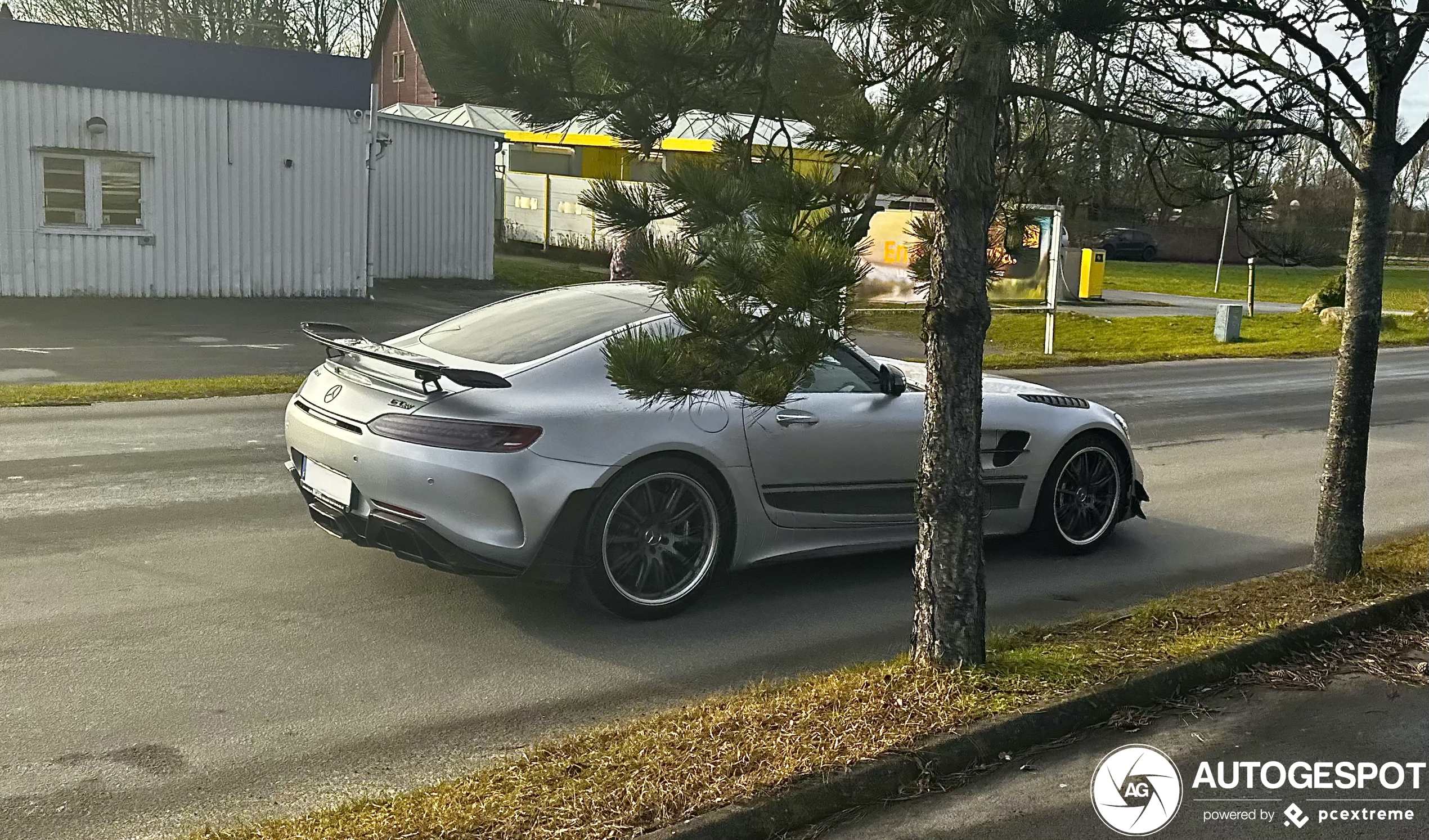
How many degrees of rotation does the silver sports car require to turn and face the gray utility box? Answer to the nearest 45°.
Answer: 0° — it already faces it

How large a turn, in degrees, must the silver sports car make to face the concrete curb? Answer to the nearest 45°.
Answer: approximately 90° to its right

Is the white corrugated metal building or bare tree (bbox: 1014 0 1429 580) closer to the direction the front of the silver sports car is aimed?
the bare tree

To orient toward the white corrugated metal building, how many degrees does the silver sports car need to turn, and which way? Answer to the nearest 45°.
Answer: approximately 90° to its left

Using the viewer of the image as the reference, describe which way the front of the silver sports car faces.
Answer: facing away from the viewer and to the right of the viewer
